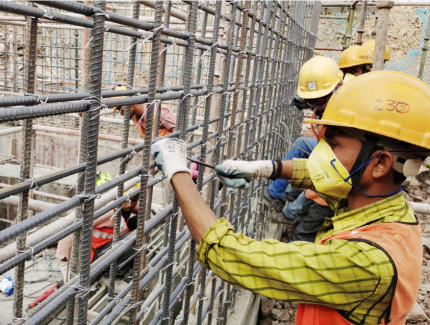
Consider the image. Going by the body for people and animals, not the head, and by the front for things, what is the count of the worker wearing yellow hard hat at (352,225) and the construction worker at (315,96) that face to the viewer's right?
0

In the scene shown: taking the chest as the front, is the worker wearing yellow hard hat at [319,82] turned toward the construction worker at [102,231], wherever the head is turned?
yes

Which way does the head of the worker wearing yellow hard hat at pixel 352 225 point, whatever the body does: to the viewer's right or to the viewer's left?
to the viewer's left

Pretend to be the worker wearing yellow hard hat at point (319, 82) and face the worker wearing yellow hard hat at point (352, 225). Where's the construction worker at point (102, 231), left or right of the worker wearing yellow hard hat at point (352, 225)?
right

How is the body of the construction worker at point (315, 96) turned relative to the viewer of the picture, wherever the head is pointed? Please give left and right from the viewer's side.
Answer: facing the viewer and to the left of the viewer

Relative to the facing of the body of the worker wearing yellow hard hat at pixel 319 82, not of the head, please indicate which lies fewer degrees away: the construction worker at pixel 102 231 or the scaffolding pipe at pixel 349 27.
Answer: the construction worker

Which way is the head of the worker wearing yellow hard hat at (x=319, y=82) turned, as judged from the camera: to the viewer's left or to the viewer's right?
to the viewer's left

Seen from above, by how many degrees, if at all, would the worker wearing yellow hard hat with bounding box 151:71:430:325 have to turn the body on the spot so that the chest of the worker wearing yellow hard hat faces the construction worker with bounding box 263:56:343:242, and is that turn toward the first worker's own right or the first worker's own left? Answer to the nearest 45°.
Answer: approximately 90° to the first worker's own right

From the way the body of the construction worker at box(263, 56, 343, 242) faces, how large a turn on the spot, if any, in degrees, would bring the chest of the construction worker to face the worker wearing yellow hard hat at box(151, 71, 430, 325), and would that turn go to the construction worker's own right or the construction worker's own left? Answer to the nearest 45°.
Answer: approximately 45° to the construction worker's own left

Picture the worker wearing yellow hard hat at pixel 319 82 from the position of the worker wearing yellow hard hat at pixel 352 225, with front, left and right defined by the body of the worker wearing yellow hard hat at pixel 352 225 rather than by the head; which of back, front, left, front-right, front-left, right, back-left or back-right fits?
right

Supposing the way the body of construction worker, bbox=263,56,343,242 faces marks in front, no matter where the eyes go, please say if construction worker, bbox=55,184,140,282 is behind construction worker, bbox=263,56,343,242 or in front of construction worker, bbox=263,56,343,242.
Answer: in front

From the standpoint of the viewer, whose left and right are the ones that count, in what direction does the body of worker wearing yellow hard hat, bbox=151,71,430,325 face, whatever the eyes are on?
facing to the left of the viewer
